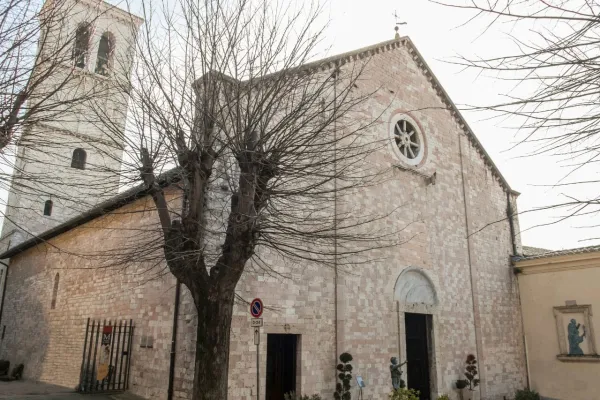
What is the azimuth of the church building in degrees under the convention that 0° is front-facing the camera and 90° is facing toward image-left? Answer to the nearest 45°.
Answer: approximately 315°

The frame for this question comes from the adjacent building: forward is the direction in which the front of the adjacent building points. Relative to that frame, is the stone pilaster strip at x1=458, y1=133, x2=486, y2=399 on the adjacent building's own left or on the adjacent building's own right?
on the adjacent building's own right

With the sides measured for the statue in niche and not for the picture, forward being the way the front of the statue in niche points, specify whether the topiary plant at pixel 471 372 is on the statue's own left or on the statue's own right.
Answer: on the statue's own right

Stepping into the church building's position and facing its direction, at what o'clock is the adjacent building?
The adjacent building is roughly at 10 o'clock from the church building.

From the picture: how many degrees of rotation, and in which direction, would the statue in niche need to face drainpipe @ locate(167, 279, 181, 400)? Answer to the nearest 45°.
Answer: approximately 45° to its right

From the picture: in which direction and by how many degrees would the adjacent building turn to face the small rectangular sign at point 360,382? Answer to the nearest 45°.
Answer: approximately 45° to its right

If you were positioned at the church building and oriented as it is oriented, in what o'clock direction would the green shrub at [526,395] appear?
The green shrub is roughly at 10 o'clock from the church building.

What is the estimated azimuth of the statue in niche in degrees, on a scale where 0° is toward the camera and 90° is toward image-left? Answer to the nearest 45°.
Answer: approximately 0°
